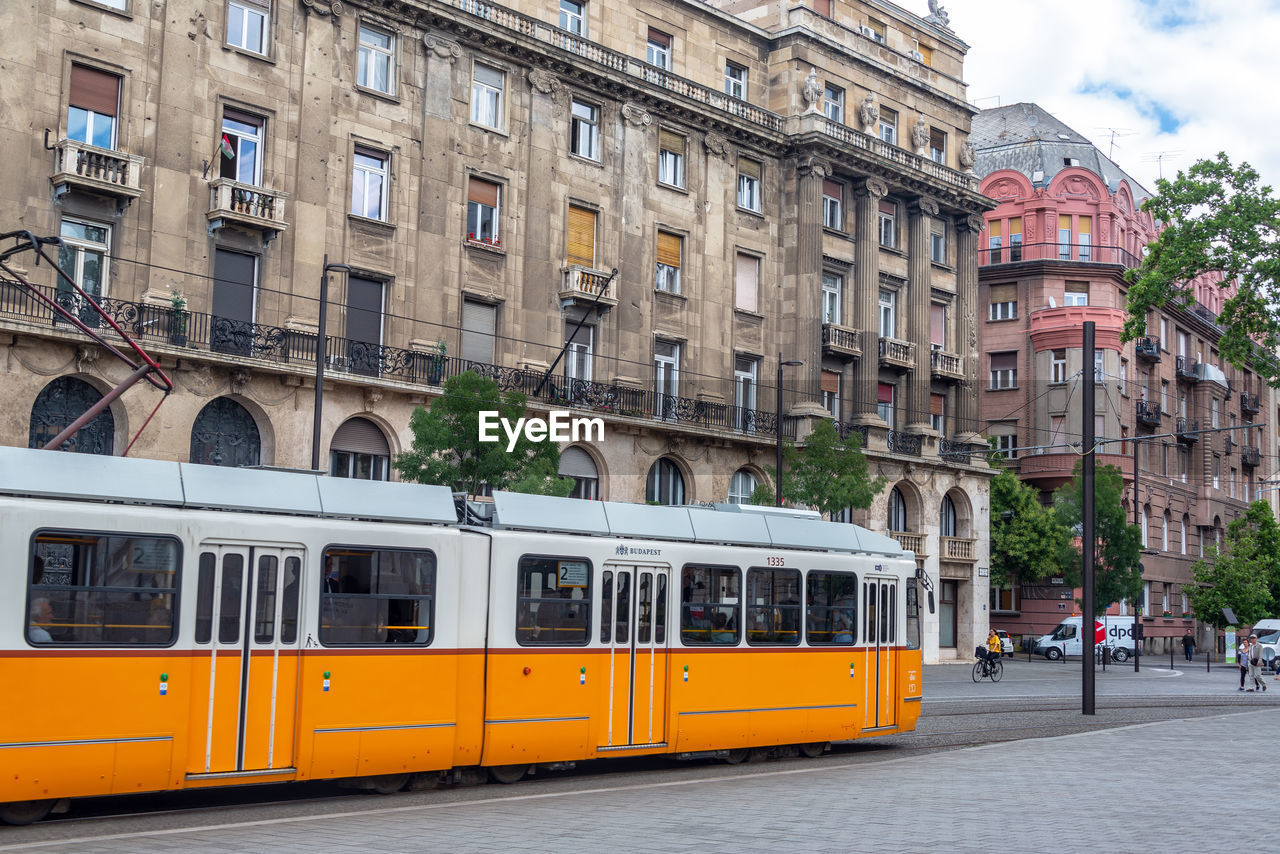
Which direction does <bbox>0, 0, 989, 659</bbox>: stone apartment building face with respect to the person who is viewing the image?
facing the viewer and to the right of the viewer

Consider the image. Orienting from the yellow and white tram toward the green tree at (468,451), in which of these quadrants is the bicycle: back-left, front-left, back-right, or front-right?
front-right

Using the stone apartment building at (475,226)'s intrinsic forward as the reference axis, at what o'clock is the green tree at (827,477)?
The green tree is roughly at 10 o'clock from the stone apartment building.

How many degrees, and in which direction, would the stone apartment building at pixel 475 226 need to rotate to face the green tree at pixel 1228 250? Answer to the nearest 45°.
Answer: approximately 45° to its left

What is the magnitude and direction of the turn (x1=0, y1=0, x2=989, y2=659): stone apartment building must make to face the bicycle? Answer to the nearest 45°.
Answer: approximately 45° to its left

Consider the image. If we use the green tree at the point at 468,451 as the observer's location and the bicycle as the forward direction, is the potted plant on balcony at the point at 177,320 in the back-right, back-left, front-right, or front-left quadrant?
back-left
